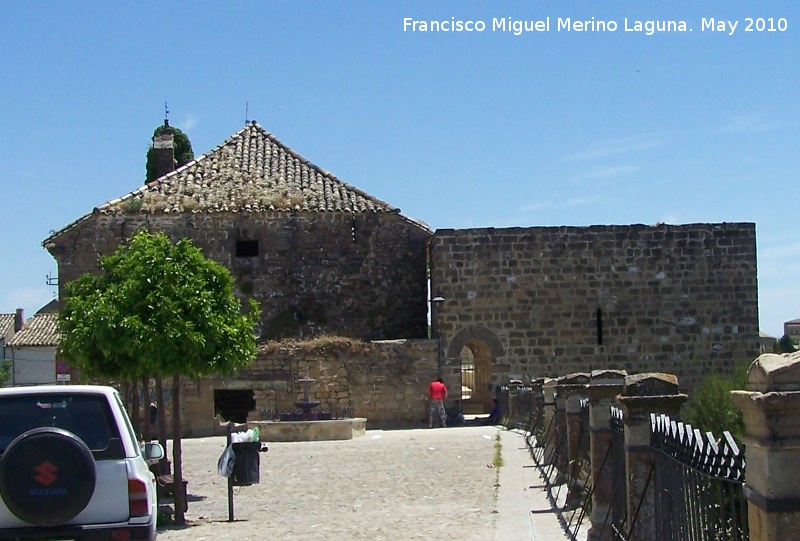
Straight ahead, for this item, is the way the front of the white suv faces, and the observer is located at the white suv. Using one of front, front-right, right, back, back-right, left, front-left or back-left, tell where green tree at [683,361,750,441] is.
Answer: front-right

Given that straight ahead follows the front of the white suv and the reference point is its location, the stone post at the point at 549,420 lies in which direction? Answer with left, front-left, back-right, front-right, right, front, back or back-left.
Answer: front-right

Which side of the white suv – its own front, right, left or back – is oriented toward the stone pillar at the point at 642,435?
right

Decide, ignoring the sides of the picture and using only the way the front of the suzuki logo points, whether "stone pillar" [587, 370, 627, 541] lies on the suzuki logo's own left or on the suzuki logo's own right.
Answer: on the suzuki logo's own left

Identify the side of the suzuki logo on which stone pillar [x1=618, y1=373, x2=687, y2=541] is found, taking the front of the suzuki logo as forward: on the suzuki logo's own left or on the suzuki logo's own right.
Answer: on the suzuki logo's own left

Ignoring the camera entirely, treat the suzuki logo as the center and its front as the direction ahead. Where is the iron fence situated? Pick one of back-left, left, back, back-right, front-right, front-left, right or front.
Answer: front-left

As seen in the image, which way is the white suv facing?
away from the camera

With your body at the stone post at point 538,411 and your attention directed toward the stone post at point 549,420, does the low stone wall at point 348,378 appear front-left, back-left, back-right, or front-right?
back-right

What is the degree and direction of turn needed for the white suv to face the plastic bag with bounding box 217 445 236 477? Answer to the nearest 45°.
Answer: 0° — it already faces it

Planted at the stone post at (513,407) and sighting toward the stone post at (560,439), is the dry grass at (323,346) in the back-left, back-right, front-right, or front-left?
back-right

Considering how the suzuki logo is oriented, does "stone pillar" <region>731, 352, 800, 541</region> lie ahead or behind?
ahead

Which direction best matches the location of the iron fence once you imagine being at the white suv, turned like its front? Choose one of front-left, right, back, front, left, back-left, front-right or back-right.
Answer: back-right

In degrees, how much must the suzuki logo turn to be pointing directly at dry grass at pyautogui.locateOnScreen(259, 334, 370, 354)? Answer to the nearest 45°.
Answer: approximately 180°

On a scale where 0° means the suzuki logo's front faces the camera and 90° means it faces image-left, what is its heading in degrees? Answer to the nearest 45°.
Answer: approximately 0°
